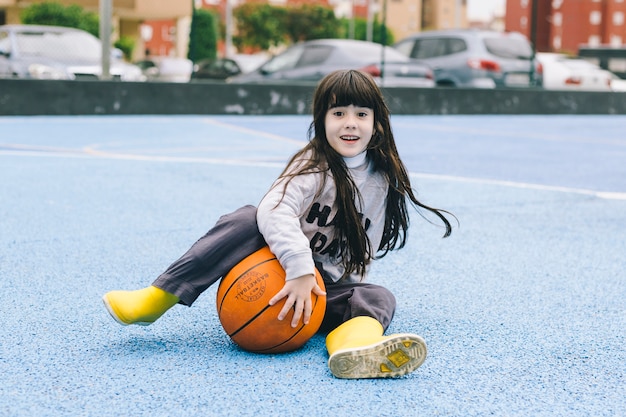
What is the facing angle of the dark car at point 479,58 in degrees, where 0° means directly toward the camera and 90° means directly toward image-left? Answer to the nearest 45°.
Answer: approximately 135°

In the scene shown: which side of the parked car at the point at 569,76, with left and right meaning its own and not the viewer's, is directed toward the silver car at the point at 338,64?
left

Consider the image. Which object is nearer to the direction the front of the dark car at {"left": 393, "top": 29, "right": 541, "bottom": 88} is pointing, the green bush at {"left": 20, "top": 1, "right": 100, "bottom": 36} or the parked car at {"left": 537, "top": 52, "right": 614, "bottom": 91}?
the green bush

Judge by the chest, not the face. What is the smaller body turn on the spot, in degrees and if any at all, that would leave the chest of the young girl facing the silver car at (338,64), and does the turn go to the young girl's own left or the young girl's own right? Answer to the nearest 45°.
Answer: approximately 180°

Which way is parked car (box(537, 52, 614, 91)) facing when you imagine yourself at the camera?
facing away from the viewer and to the left of the viewer

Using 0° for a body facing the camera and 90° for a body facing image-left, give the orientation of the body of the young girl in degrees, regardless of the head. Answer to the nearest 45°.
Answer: approximately 0°
